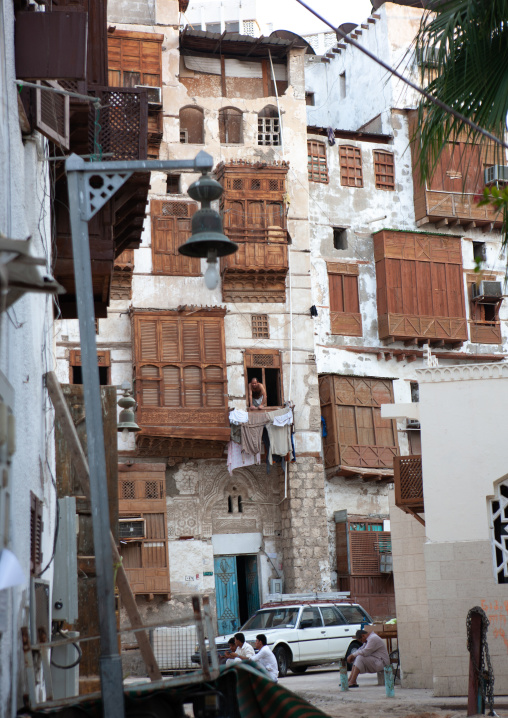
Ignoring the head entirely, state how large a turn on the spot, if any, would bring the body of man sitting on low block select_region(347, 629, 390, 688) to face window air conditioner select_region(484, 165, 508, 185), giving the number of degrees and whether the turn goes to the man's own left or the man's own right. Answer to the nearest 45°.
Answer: approximately 90° to the man's own right

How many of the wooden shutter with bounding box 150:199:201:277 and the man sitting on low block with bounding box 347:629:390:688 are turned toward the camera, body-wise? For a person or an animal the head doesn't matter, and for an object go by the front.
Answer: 1

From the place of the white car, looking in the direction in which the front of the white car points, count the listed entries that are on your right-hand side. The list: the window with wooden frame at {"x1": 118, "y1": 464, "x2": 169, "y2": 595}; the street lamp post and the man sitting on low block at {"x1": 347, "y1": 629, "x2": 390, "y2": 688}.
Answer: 1

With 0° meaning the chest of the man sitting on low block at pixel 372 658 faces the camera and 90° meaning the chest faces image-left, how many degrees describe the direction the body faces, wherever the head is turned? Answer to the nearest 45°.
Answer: approximately 90°

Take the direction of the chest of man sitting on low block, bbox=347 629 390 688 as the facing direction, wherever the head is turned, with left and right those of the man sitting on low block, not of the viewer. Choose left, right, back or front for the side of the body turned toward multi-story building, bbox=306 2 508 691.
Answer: right

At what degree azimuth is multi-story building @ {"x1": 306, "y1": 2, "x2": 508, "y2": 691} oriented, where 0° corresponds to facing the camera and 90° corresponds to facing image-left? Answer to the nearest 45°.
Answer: approximately 0°
